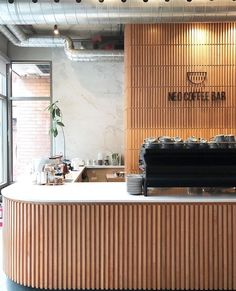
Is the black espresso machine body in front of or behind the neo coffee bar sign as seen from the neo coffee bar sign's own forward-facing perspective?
in front

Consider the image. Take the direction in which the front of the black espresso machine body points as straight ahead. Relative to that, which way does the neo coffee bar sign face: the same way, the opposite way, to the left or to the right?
the opposite way

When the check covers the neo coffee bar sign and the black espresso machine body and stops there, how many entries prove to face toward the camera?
1

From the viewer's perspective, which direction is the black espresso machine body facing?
away from the camera

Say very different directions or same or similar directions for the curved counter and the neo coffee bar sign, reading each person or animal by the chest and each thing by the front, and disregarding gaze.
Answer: same or similar directions

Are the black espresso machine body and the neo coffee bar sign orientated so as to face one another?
yes

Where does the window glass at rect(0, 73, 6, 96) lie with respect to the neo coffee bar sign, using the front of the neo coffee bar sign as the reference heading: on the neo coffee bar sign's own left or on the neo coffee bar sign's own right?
on the neo coffee bar sign's own right

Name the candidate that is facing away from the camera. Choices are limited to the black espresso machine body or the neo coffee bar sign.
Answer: the black espresso machine body

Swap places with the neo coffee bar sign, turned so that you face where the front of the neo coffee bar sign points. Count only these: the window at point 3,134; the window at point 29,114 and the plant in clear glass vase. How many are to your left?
0

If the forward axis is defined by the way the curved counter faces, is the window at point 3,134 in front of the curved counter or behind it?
behind

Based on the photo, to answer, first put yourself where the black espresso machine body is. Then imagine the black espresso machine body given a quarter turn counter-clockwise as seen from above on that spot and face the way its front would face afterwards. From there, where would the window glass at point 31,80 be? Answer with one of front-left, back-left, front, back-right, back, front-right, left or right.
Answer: front-right

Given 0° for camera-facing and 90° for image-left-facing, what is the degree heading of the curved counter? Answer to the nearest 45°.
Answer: approximately 0°

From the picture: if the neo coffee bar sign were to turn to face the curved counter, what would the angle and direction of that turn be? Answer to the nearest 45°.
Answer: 0° — it already faces it

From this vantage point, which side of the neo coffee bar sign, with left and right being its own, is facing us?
front
